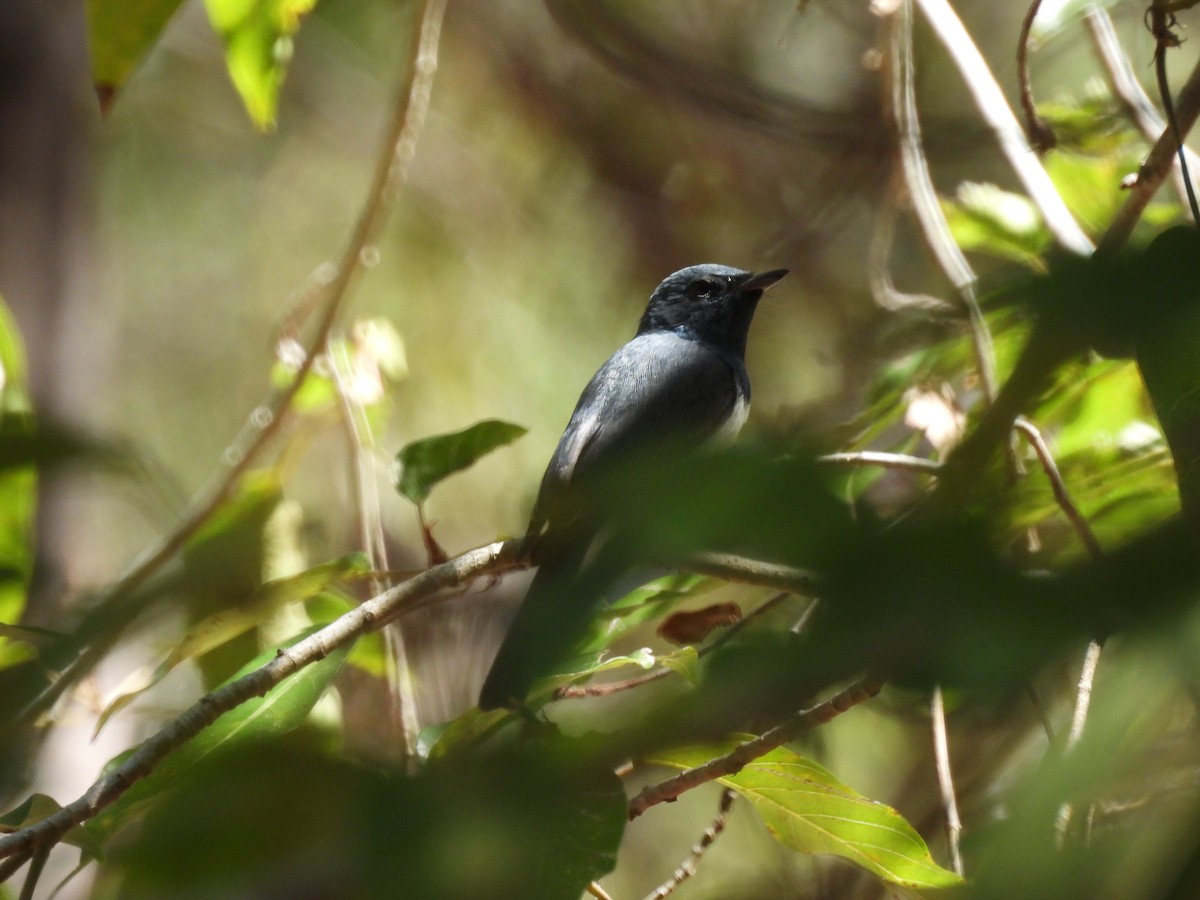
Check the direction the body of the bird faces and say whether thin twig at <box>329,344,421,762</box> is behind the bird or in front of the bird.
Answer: behind

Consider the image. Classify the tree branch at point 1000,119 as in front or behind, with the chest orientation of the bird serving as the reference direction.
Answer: in front

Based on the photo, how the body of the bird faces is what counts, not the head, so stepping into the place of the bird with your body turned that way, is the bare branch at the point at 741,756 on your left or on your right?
on your right

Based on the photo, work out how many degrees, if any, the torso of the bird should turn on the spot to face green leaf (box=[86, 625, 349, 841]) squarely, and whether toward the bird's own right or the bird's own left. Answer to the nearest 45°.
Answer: approximately 135° to the bird's own right

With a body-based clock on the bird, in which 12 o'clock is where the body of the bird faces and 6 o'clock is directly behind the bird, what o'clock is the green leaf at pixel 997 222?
The green leaf is roughly at 1 o'clock from the bird.

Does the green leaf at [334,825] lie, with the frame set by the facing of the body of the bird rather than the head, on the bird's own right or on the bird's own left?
on the bird's own right

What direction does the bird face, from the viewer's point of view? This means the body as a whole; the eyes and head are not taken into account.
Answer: to the viewer's right

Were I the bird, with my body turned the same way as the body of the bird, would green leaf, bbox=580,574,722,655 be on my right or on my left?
on my right
